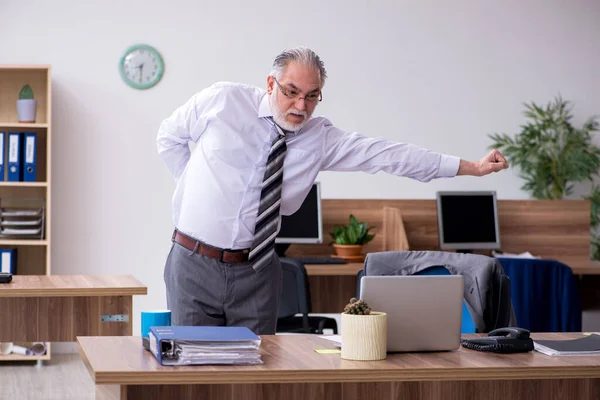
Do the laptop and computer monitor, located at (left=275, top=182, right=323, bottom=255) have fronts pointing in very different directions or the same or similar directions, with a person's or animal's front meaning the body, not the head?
very different directions

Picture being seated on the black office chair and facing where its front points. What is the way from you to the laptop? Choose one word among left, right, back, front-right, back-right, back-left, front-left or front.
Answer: back-right

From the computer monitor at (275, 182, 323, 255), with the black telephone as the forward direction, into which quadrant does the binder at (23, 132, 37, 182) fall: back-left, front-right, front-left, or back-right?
back-right

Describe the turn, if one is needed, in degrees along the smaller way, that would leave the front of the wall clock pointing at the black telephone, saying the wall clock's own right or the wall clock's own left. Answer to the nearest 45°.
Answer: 0° — it already faces it

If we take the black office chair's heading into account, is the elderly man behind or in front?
behind

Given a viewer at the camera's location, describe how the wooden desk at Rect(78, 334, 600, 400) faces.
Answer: facing away from the viewer

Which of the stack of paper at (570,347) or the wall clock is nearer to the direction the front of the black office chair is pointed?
the wall clock

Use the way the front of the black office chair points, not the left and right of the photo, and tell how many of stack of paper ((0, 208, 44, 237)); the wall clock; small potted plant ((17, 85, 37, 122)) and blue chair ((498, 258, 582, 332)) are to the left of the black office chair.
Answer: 3
